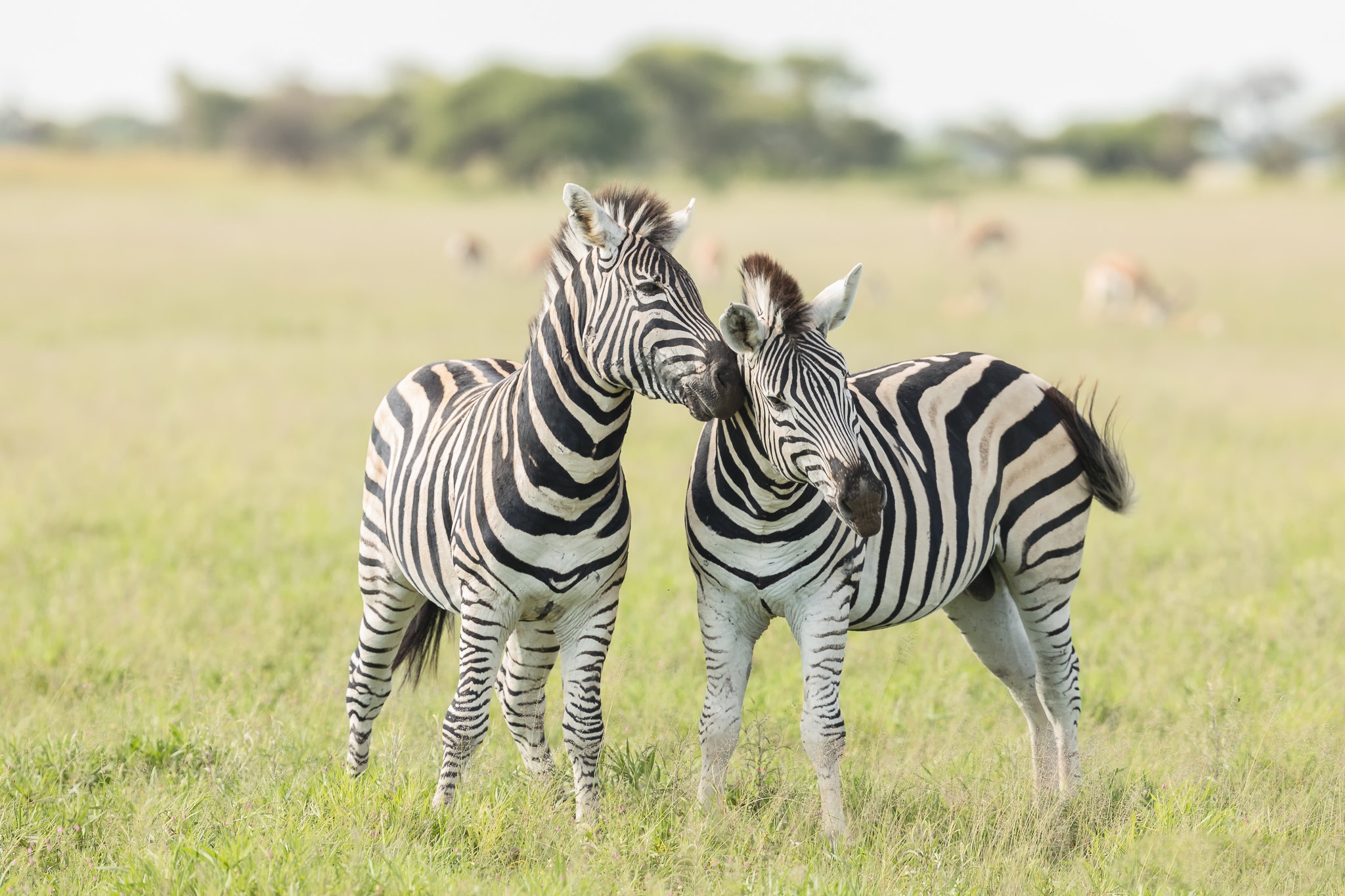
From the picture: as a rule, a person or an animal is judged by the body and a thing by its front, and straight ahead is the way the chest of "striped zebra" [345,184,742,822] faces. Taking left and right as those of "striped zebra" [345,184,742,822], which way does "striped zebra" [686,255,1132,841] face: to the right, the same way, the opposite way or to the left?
to the right

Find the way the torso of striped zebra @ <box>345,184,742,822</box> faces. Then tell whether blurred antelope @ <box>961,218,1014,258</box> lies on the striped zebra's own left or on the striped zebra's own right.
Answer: on the striped zebra's own left

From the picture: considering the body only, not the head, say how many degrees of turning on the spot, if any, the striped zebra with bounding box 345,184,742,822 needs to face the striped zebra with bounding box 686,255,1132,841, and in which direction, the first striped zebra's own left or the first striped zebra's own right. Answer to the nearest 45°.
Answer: approximately 45° to the first striped zebra's own left

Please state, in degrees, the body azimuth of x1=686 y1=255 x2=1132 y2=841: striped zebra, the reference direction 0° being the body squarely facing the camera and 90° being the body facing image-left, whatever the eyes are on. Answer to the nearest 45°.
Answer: approximately 45°

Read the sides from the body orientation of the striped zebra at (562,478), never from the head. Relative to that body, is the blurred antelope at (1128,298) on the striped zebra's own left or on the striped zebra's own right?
on the striped zebra's own left

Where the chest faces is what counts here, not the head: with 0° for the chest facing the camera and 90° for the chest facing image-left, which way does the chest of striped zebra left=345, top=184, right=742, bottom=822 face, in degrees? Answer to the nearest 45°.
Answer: approximately 315°

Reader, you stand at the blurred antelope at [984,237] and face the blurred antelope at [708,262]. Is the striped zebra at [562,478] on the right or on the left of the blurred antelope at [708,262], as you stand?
left

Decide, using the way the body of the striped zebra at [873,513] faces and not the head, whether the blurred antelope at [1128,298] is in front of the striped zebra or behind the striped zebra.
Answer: behind

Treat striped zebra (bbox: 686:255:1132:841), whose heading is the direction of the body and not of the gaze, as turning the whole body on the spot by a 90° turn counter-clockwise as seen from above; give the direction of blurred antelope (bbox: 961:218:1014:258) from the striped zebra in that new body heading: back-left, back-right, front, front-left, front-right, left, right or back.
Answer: back-left

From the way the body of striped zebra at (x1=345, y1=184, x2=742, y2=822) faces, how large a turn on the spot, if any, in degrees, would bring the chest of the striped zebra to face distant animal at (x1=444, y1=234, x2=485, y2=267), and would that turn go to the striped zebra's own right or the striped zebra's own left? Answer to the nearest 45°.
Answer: approximately 135° to the striped zebra's own left
